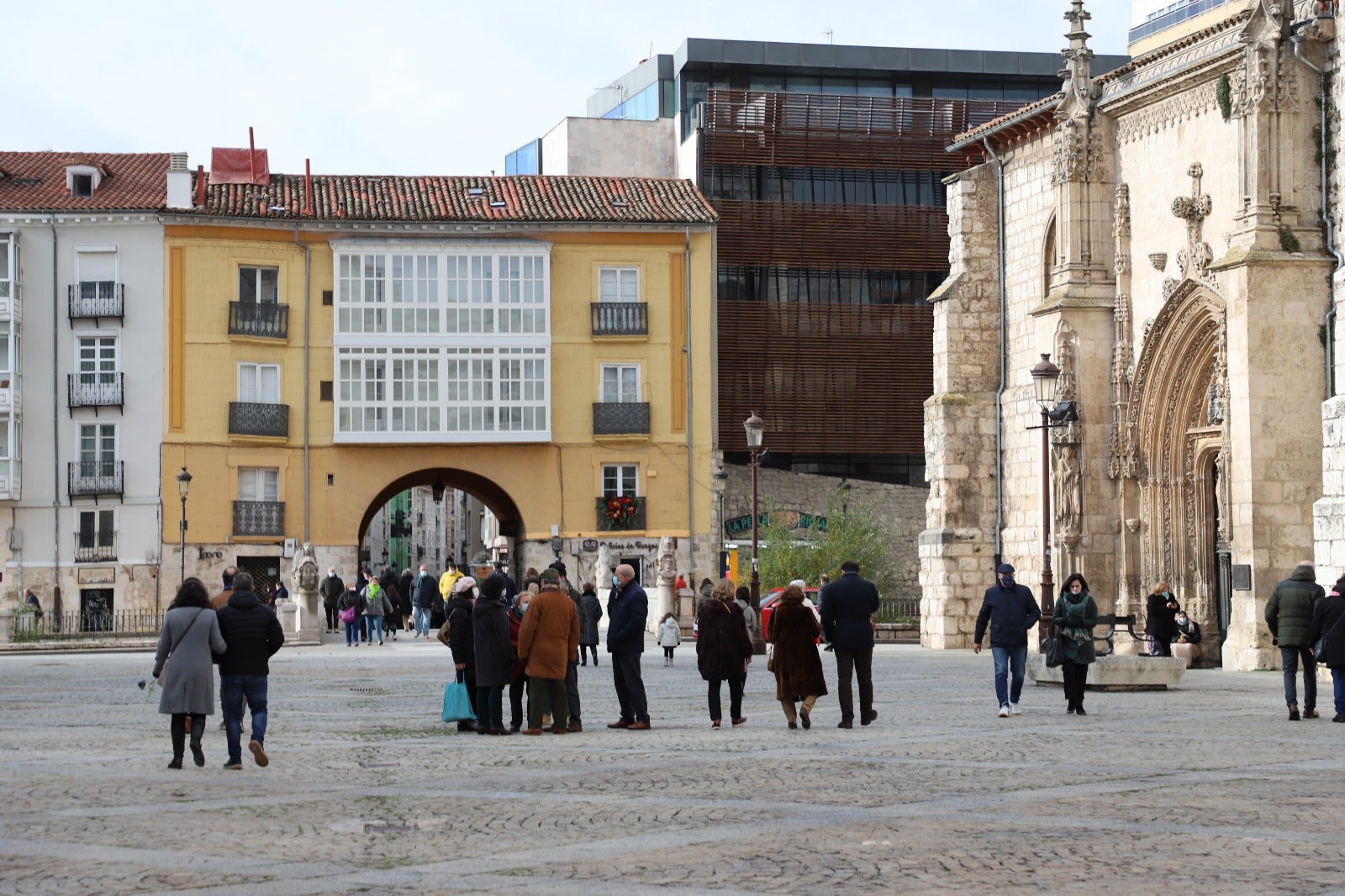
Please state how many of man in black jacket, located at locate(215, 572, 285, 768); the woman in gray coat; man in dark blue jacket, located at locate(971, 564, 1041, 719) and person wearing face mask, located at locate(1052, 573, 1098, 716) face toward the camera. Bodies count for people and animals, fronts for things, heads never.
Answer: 2

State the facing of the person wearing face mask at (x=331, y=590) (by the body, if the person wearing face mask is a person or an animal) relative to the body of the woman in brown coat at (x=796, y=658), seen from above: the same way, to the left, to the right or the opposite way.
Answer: the opposite way

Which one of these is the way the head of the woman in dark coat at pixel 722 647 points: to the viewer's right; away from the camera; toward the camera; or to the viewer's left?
away from the camera

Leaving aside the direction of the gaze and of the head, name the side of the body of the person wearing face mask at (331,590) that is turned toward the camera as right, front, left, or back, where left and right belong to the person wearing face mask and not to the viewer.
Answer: front

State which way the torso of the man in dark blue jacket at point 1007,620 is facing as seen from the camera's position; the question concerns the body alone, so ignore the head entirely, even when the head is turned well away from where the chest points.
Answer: toward the camera

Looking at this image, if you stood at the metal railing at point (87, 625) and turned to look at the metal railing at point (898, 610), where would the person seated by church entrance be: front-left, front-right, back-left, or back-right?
front-right

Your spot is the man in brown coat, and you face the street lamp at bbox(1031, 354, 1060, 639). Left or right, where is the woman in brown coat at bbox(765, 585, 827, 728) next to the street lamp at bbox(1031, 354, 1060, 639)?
right

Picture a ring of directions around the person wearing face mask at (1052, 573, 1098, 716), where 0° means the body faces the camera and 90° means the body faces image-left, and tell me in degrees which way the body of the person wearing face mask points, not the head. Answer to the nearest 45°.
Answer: approximately 0°

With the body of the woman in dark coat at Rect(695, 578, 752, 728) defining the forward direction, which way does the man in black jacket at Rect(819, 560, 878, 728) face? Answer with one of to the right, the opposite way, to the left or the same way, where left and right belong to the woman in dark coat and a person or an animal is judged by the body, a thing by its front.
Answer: the same way

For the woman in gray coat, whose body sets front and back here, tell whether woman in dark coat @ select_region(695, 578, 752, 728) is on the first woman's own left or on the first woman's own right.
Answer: on the first woman's own right

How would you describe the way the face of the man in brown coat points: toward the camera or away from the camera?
away from the camera

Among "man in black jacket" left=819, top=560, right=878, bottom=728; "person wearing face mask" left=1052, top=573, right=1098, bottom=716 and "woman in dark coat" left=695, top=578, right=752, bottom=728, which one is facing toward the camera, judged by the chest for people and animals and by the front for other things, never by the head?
the person wearing face mask

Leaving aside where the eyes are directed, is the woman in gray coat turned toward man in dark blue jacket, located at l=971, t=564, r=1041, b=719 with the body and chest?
no

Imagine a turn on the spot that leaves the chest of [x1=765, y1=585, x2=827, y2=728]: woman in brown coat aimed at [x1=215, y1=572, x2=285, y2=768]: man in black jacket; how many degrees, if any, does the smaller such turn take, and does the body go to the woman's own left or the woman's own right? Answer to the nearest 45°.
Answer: approximately 135° to the woman's own left

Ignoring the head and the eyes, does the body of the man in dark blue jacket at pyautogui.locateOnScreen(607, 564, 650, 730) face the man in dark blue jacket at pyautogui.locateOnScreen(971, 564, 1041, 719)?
no

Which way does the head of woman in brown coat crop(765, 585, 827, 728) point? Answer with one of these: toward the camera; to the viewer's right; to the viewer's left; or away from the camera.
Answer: away from the camera

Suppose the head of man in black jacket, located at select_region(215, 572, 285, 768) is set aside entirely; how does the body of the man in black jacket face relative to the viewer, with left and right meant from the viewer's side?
facing away from the viewer

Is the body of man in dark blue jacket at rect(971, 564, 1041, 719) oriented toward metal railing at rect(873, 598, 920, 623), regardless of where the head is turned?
no

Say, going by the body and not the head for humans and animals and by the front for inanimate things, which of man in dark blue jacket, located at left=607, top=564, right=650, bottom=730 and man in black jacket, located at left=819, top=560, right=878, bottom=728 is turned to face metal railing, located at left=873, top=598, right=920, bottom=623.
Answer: the man in black jacket
